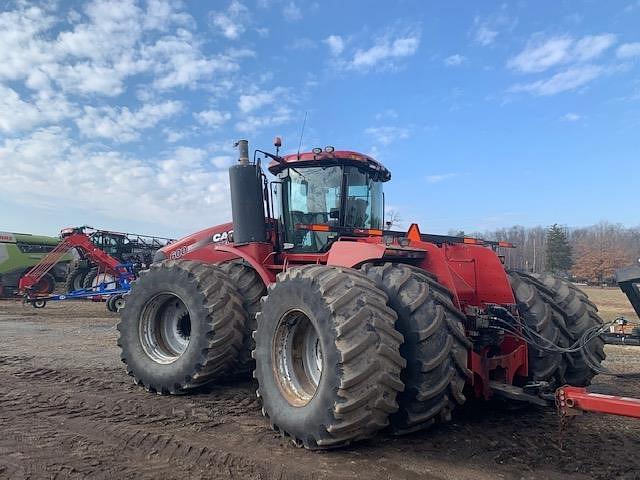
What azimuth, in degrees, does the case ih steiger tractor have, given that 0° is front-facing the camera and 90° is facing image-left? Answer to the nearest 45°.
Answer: approximately 135°

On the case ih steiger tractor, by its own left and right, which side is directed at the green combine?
front
